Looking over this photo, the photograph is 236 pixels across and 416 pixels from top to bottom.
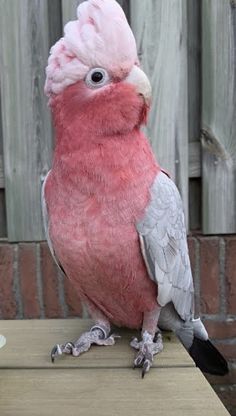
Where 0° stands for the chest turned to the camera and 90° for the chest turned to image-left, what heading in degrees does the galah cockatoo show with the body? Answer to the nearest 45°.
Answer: approximately 45°

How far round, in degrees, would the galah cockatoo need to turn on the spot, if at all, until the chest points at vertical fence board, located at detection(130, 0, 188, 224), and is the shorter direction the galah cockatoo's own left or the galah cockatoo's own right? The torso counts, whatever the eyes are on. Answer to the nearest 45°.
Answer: approximately 135° to the galah cockatoo's own right

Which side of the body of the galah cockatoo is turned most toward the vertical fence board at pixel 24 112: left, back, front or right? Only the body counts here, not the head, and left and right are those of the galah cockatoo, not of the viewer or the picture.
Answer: right

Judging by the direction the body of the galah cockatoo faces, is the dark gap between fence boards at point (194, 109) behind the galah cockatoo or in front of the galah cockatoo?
behind
